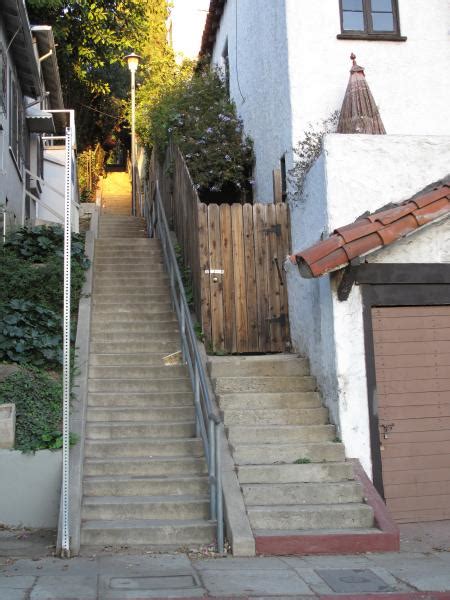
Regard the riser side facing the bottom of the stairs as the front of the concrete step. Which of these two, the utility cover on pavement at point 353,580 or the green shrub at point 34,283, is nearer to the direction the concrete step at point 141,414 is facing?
the utility cover on pavement

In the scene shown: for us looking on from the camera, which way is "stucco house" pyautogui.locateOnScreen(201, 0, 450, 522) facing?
facing the viewer

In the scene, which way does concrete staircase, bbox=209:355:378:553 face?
toward the camera

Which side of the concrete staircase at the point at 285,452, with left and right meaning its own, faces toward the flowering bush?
back

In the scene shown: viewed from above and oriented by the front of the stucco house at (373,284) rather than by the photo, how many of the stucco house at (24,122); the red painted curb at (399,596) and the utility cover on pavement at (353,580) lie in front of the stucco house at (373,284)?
2

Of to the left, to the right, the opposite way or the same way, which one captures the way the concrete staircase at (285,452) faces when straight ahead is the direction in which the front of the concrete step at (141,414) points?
the same way

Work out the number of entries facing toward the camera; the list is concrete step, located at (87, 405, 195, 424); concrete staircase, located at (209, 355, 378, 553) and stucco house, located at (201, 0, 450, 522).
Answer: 3

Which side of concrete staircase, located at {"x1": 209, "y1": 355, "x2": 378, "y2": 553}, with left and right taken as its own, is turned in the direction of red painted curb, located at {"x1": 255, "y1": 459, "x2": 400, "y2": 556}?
front

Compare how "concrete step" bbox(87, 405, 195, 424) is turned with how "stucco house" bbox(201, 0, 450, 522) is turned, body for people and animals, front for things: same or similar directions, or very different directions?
same or similar directions

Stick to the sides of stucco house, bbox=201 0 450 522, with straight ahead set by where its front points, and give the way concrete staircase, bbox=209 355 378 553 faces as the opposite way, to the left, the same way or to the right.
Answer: the same way

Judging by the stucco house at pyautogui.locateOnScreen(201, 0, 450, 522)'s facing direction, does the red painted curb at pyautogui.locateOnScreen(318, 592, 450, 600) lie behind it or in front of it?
in front

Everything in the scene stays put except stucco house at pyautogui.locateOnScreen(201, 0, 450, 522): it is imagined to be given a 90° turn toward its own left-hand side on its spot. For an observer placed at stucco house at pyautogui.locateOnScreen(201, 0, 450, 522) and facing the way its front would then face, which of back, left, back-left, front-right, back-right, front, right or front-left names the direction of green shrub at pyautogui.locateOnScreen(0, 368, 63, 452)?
back
